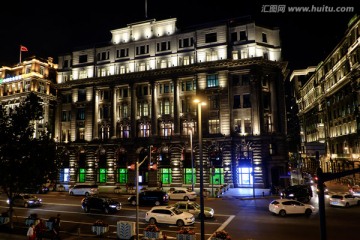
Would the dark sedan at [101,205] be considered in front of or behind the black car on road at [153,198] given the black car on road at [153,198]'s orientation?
in front

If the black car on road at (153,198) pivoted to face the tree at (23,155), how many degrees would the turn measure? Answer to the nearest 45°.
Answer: approximately 45° to its left

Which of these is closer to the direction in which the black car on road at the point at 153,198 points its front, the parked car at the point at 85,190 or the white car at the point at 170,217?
the parked car

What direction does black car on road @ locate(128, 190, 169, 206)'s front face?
to the viewer's left

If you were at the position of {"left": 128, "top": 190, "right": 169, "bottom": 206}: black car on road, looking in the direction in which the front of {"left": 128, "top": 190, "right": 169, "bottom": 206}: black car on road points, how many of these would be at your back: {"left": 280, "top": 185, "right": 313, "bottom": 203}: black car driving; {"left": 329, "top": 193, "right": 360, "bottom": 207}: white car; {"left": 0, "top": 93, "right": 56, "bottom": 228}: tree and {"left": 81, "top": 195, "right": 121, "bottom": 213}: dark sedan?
2

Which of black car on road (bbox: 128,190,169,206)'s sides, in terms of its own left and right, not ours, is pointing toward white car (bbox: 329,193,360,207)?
back

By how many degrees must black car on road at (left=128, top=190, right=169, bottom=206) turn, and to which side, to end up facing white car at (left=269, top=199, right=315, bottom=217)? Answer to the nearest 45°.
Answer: approximately 135° to its left

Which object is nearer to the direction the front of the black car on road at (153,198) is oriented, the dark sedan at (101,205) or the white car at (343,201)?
the dark sedan

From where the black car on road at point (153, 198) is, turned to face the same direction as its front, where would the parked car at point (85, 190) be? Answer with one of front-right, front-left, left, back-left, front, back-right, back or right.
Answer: front-right

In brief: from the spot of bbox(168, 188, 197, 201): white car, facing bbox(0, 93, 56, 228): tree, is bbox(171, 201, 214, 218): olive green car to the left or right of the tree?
left

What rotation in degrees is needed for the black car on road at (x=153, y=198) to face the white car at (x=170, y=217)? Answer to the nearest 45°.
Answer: approximately 90° to its left

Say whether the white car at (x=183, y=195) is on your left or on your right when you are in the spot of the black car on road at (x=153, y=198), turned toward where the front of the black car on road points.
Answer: on your right

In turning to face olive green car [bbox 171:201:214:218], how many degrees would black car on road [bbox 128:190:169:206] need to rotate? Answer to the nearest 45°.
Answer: approximately 135° to its left
